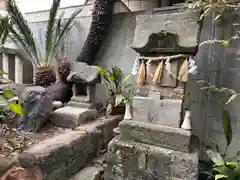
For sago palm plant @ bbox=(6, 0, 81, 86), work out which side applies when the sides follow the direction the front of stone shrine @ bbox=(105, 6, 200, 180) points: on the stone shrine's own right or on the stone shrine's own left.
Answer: on the stone shrine's own right

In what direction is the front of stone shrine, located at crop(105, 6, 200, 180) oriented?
toward the camera

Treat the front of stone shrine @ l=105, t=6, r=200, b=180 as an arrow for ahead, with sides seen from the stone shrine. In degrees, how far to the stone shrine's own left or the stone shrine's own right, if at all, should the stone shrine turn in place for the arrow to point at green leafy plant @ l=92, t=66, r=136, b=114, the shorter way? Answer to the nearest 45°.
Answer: approximately 135° to the stone shrine's own right

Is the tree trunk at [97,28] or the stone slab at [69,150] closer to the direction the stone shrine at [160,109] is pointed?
the stone slab

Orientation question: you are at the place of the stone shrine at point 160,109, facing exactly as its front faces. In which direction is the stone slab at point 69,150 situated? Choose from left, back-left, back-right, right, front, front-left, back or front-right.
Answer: right
